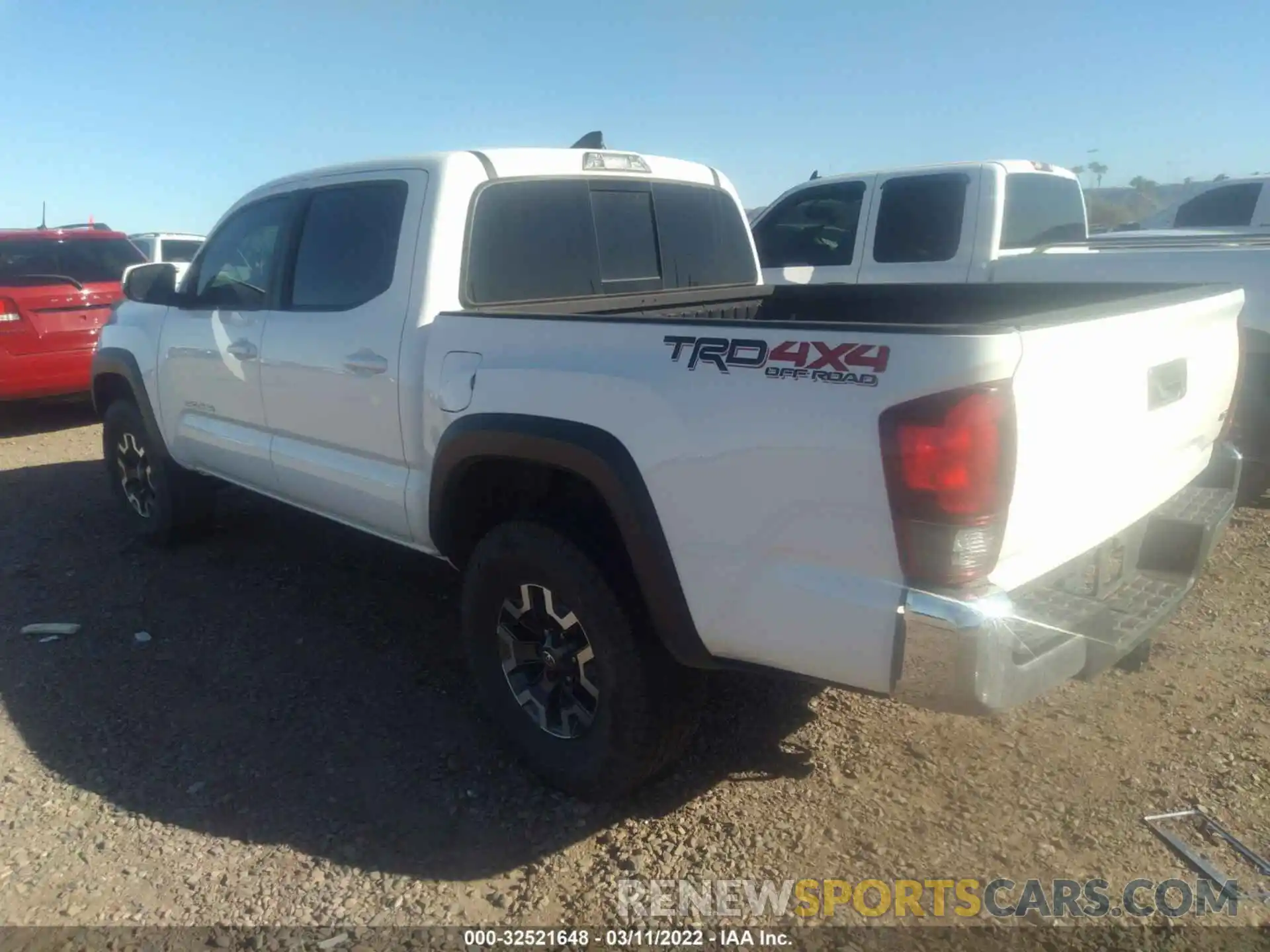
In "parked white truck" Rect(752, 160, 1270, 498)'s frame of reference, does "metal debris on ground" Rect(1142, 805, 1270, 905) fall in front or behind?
behind

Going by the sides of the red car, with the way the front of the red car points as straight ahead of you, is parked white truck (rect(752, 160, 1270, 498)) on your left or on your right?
on your right

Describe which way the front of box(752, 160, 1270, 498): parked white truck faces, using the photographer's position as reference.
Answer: facing away from the viewer and to the left of the viewer

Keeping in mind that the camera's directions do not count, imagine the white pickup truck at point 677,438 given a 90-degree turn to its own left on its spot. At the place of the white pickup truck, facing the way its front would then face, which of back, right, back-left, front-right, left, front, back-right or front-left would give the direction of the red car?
right

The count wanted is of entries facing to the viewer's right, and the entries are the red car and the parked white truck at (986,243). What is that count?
0

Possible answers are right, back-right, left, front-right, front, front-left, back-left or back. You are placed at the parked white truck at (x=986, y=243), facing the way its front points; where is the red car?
front-left

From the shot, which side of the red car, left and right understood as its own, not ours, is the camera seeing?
back

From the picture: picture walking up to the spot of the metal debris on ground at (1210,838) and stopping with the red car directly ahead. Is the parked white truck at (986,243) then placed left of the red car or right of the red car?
right

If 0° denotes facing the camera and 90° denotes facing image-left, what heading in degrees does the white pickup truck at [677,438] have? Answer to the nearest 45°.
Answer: approximately 135°

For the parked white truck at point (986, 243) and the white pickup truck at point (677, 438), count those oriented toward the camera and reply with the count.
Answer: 0

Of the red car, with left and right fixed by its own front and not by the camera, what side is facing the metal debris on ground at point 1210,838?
back

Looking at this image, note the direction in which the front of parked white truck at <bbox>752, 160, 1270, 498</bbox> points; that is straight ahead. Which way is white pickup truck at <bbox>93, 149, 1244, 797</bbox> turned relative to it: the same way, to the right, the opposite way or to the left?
the same way

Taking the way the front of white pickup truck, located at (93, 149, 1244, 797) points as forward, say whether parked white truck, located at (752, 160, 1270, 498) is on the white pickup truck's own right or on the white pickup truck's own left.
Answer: on the white pickup truck's own right
